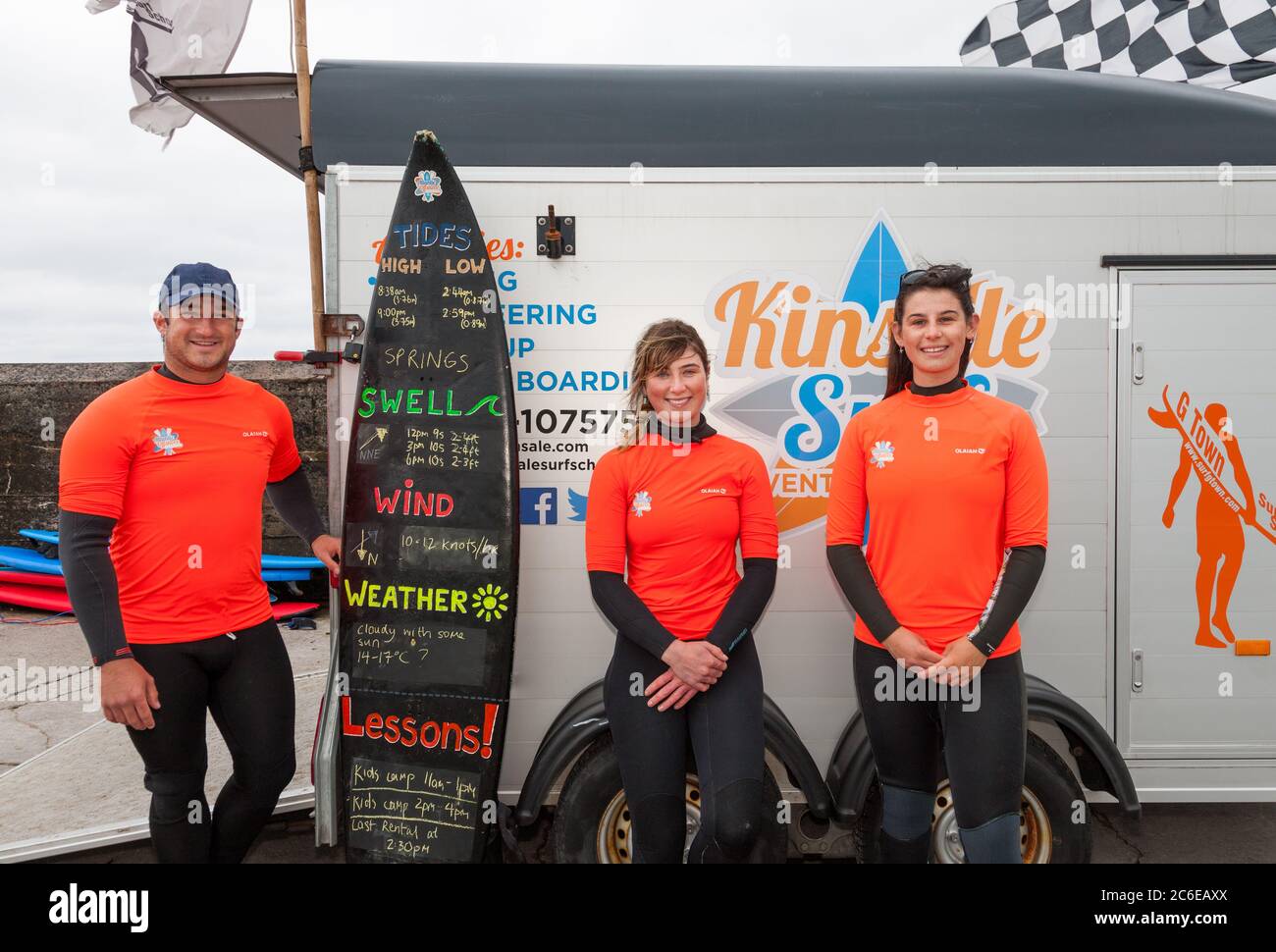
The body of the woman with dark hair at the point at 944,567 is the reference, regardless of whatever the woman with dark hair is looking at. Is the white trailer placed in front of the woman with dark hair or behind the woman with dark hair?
behind

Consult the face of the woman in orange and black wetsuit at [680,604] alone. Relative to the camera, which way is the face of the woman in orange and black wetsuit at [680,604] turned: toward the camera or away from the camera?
toward the camera

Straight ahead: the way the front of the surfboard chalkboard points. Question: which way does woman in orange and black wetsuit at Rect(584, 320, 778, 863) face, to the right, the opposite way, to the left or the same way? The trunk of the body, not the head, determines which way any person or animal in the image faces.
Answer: the same way

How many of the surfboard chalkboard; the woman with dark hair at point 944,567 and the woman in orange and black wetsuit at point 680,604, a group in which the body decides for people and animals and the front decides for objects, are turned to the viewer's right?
0

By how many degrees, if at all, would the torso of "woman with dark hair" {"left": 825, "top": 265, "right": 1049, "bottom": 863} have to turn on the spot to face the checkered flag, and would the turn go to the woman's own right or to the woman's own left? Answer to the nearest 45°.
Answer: approximately 180°

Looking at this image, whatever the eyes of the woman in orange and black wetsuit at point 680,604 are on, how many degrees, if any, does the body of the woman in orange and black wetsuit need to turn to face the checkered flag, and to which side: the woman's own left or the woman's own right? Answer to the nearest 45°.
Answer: approximately 135° to the woman's own left

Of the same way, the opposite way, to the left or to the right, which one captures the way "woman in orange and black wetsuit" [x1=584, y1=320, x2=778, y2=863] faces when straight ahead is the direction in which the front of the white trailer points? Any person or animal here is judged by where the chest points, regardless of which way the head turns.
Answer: to the right

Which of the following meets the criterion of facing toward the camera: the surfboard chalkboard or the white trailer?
the surfboard chalkboard

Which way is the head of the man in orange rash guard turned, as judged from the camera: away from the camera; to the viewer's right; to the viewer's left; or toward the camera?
toward the camera

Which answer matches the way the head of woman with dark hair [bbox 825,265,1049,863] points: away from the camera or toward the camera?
toward the camera

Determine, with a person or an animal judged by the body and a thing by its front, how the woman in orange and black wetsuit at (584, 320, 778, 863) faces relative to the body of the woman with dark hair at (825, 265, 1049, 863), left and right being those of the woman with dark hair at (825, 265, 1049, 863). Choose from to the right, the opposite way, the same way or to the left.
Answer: the same way

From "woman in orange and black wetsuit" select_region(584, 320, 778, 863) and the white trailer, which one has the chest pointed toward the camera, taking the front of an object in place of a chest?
the woman in orange and black wetsuit

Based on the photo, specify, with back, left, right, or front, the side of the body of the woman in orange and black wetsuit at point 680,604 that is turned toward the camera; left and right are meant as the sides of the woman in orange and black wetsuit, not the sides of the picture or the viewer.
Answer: front
